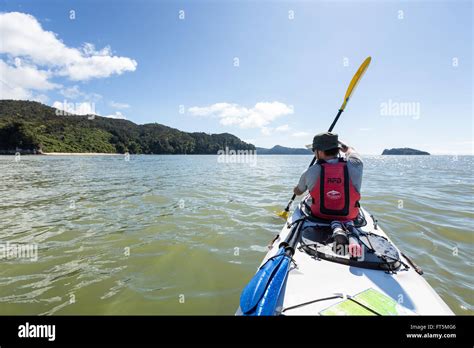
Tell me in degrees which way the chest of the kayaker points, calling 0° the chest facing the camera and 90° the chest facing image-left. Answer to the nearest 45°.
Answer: approximately 180°
